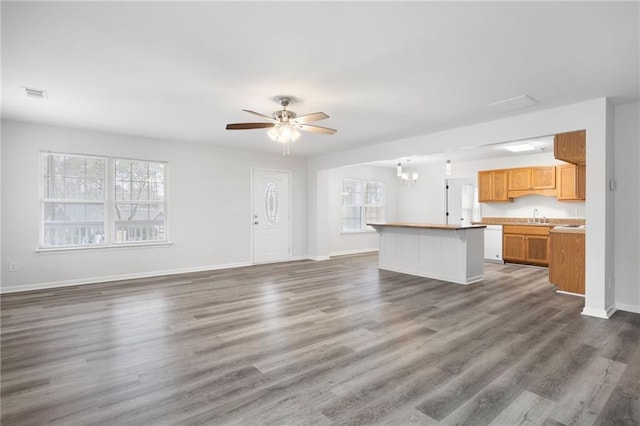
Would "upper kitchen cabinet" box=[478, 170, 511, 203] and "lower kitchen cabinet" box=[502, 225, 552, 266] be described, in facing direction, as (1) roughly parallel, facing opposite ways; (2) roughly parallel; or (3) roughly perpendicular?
roughly parallel

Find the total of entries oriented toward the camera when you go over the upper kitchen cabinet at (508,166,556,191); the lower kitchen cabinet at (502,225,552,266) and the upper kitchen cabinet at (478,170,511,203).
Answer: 3

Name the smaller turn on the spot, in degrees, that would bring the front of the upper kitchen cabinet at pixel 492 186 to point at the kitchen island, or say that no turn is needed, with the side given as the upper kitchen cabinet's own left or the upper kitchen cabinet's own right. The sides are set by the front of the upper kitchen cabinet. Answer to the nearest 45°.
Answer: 0° — it already faces it

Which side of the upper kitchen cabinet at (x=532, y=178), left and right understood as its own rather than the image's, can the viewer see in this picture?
front

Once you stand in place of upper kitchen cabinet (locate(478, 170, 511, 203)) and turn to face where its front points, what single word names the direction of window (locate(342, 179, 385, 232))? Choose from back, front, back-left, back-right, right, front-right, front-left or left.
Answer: right

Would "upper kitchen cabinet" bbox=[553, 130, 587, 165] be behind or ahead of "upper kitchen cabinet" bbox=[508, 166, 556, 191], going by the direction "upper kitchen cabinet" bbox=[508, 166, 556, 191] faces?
ahead

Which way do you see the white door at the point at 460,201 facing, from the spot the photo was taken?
facing the viewer and to the left of the viewer

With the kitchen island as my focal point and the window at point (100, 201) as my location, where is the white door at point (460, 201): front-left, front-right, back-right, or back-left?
front-left

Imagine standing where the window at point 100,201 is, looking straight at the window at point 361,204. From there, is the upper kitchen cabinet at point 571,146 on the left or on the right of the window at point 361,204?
right

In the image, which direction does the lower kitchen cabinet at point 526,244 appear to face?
toward the camera

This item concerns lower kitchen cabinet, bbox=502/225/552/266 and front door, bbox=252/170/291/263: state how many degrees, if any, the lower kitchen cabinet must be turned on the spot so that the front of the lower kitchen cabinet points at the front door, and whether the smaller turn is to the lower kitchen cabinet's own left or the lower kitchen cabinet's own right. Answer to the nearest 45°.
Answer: approximately 45° to the lower kitchen cabinet's own right

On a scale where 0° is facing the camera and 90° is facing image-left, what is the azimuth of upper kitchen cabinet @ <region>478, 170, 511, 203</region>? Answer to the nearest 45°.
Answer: approximately 0°

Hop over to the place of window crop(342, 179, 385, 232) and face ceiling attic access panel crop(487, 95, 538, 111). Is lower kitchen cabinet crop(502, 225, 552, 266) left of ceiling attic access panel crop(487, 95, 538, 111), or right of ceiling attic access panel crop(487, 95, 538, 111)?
left
